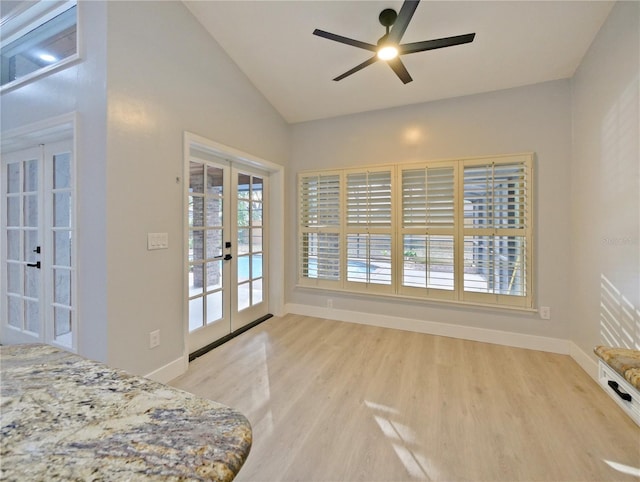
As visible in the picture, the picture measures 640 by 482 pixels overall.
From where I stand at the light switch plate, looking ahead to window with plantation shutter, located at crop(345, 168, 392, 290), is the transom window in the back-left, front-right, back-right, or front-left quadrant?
back-left

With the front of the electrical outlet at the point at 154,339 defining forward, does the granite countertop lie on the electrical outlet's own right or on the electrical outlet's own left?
on the electrical outlet's own right

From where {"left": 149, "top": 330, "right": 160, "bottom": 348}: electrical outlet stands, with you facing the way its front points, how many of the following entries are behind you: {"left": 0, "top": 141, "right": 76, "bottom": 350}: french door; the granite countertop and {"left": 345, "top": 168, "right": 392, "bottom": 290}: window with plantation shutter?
1

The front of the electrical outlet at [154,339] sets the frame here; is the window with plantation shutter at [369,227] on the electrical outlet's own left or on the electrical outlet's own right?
on the electrical outlet's own left

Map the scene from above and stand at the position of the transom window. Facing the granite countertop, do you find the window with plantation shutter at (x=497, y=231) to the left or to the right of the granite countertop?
left

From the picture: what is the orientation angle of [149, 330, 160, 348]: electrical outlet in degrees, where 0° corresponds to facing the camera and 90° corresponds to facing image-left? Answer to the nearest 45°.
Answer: approximately 315°

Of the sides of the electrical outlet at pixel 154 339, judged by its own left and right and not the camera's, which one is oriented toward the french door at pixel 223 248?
left

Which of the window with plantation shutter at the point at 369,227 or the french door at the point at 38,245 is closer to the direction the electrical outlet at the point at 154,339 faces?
the window with plantation shutter

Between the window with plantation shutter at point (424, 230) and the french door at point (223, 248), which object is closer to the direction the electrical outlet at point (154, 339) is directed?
the window with plantation shutter
